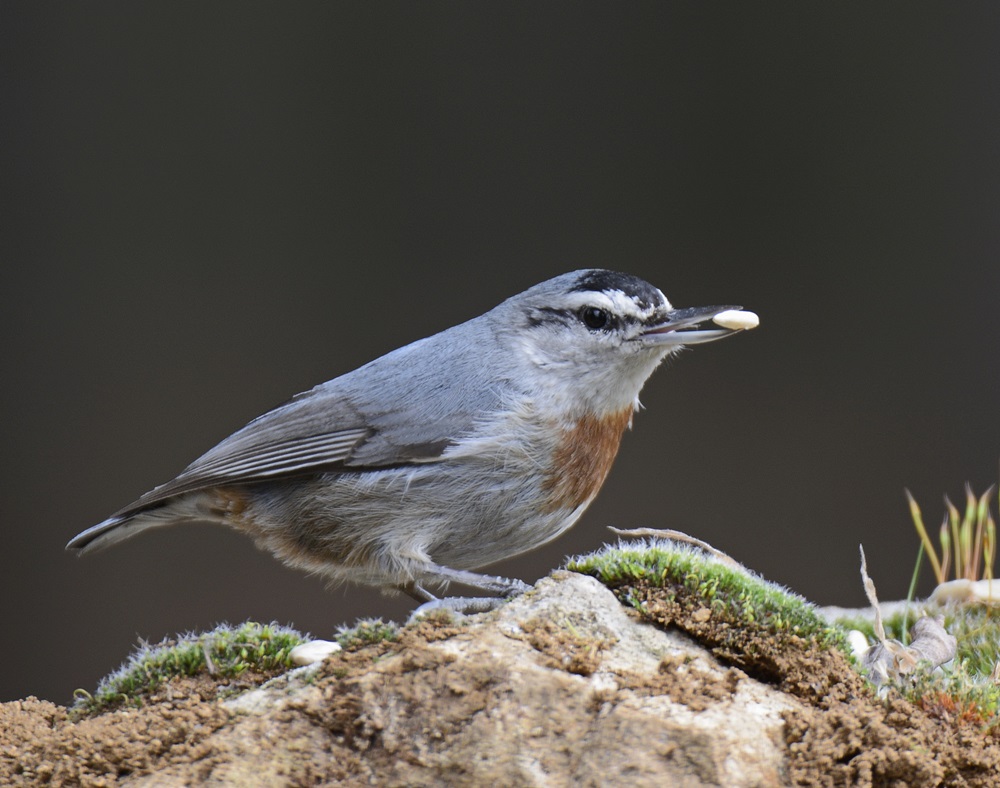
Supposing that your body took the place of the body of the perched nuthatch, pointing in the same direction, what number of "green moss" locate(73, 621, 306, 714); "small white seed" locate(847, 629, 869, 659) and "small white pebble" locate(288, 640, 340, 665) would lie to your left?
0

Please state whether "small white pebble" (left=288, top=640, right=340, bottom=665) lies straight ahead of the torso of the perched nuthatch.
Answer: no

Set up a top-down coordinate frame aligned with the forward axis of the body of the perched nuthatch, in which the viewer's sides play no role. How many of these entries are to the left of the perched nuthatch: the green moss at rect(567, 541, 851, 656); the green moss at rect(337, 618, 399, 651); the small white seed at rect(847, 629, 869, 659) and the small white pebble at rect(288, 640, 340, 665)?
0

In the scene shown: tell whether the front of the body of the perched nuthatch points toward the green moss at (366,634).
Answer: no

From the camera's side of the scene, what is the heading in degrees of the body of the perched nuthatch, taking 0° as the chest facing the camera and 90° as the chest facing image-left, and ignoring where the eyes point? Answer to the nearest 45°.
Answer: approximately 270°

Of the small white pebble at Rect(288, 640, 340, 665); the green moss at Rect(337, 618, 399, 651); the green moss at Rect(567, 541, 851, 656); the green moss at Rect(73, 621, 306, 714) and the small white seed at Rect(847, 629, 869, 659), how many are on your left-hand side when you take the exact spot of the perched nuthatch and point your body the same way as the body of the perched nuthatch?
0

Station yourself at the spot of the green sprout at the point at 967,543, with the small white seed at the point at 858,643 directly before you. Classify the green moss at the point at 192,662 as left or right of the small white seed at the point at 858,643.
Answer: right

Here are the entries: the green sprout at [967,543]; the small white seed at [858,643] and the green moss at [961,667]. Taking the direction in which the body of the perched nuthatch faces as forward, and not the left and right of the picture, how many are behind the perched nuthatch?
0

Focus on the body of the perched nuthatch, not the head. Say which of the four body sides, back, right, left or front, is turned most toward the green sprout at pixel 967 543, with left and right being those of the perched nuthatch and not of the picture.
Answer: front

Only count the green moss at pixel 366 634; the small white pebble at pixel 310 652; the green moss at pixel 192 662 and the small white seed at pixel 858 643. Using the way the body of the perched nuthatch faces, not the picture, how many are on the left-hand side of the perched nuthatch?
0
